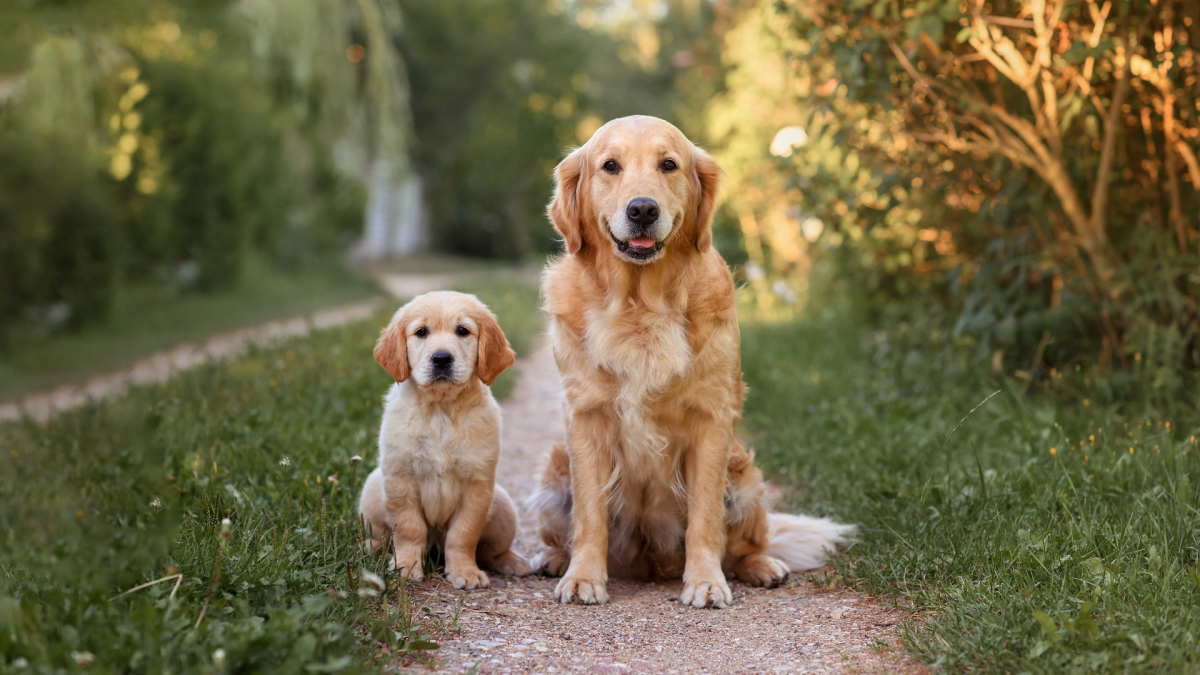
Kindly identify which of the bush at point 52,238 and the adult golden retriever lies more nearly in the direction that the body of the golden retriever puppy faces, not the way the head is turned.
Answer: the adult golden retriever

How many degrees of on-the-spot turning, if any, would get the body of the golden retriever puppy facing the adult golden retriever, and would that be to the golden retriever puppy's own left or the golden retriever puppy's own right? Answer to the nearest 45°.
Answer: approximately 90° to the golden retriever puppy's own left

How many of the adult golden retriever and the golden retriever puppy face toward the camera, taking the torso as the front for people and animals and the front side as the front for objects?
2

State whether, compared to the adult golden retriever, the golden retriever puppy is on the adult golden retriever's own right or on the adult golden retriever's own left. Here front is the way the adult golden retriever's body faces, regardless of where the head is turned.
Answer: on the adult golden retriever's own right

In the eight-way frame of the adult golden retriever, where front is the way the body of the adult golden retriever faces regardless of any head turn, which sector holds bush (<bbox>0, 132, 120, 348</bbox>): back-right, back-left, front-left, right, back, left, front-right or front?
back-right

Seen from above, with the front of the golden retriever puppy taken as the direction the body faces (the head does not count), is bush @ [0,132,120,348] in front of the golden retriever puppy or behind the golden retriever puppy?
behind

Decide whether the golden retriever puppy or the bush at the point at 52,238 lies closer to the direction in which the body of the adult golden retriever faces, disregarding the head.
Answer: the golden retriever puppy

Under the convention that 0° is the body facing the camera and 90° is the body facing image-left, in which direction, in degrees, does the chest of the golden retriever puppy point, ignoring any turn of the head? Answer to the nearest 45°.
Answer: approximately 0°
